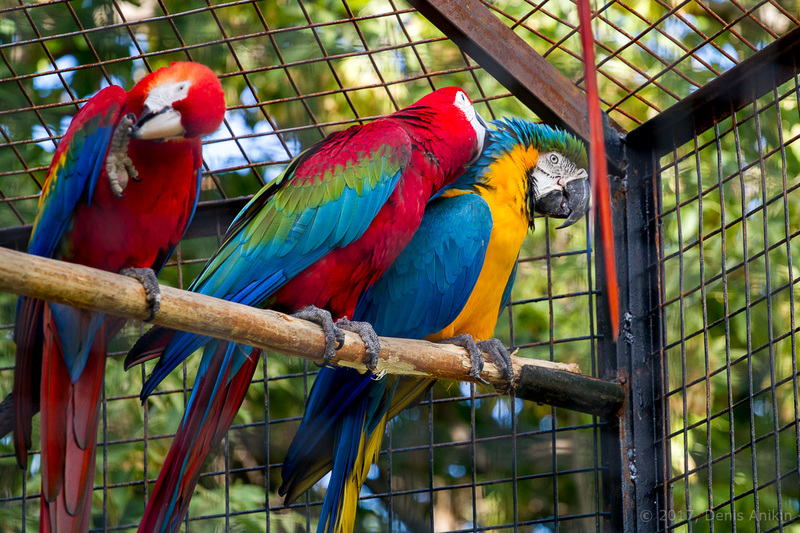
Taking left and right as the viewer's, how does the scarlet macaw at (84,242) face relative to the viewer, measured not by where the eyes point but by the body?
facing the viewer and to the right of the viewer

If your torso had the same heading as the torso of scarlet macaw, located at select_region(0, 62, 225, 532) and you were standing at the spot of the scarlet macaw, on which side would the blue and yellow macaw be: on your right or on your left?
on your left

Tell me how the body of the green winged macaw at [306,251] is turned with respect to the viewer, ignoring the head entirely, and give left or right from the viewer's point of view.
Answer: facing to the right of the viewer
